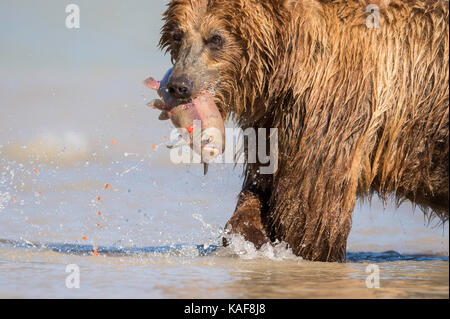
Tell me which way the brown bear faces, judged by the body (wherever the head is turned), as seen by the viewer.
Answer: to the viewer's left
